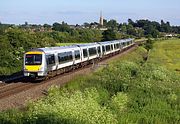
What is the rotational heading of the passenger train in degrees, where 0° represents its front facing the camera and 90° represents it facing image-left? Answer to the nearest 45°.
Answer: approximately 45°
